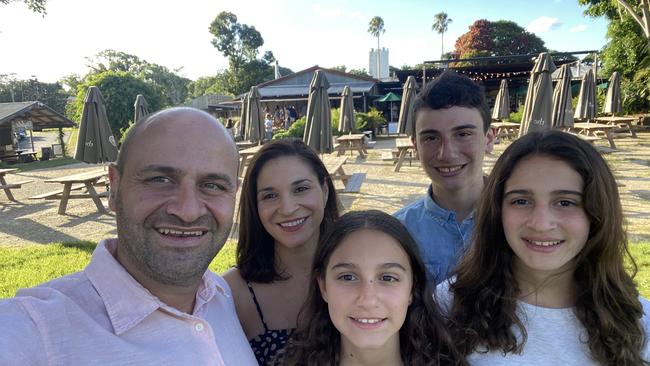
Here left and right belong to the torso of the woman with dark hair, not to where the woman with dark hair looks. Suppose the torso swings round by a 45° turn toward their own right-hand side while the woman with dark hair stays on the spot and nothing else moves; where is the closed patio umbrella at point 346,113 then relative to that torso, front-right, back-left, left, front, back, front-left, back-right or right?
back-right

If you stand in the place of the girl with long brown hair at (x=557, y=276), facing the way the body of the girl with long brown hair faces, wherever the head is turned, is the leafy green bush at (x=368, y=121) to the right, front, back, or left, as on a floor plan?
back

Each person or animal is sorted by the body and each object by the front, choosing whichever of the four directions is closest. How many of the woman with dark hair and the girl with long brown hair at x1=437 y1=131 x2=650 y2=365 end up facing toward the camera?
2

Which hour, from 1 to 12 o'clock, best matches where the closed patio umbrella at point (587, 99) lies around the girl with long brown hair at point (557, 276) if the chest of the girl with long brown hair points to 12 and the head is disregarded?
The closed patio umbrella is roughly at 6 o'clock from the girl with long brown hair.

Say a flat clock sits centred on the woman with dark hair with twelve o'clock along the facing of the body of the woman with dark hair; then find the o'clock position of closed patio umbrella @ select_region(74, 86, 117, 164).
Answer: The closed patio umbrella is roughly at 5 o'clock from the woman with dark hair.

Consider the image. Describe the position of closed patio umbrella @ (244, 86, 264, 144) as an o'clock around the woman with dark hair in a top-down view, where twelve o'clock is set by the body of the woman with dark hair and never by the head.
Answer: The closed patio umbrella is roughly at 6 o'clock from the woman with dark hair.

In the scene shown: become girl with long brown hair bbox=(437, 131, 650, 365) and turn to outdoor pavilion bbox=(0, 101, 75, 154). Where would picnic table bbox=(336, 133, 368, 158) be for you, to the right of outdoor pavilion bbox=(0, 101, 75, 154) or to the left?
right

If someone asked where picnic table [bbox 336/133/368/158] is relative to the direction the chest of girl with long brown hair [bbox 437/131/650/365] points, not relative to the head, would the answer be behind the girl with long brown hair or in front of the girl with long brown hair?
behind

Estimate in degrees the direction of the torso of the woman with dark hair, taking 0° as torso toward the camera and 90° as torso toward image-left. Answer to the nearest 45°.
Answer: approximately 0°

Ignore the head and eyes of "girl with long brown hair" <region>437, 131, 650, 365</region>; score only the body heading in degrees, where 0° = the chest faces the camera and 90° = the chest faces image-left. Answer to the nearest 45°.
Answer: approximately 0°

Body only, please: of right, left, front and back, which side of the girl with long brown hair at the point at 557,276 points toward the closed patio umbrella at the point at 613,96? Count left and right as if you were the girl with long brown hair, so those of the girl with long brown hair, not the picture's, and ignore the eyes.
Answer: back
